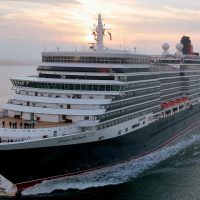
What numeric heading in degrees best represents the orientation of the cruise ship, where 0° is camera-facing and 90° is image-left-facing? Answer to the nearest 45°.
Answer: approximately 45°
